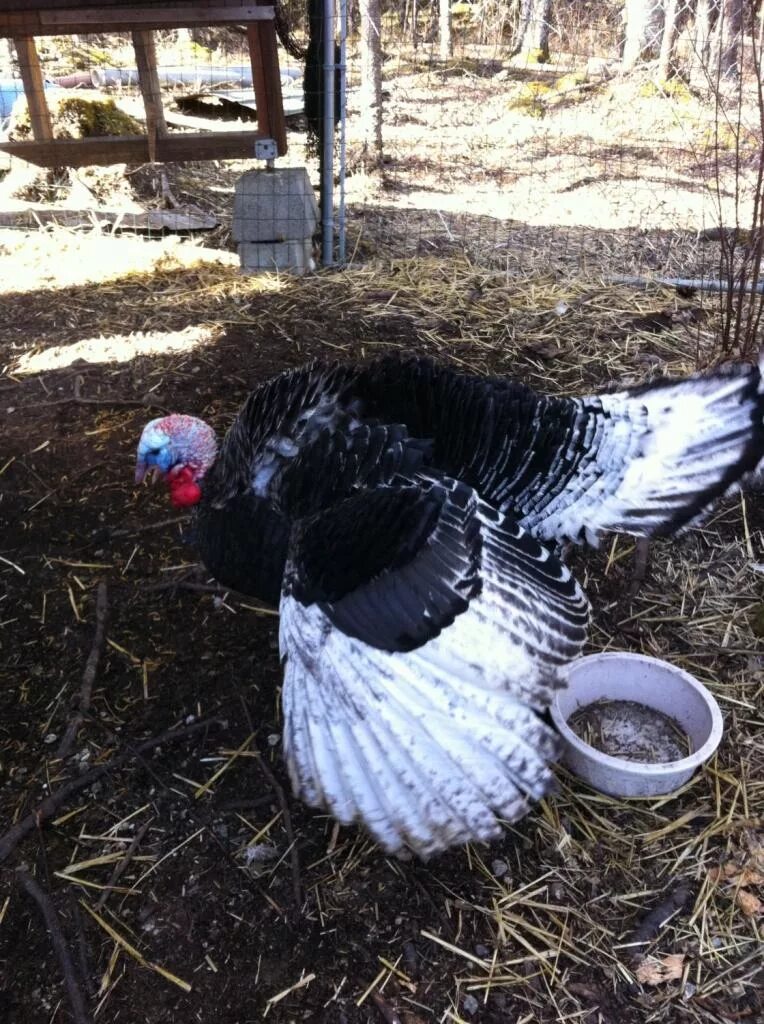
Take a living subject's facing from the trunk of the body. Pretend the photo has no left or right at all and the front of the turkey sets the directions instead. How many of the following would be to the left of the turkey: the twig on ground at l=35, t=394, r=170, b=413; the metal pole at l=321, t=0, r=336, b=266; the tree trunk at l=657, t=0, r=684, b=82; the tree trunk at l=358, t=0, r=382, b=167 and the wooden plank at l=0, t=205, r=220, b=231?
0

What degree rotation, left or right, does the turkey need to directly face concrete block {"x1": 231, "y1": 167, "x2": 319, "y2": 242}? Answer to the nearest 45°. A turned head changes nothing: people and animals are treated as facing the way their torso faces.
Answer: approximately 90° to its right

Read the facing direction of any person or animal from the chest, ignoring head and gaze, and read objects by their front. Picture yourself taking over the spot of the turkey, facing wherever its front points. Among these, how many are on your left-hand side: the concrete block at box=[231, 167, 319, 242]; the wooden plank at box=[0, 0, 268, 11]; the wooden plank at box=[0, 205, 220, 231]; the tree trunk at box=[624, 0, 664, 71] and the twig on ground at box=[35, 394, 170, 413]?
0

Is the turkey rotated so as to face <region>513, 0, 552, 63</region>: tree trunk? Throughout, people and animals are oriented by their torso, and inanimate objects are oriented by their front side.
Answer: no

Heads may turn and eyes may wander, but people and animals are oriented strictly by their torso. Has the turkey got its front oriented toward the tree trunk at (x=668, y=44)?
no

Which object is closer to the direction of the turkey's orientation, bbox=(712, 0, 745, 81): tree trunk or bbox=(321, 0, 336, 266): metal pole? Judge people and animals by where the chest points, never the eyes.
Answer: the metal pole

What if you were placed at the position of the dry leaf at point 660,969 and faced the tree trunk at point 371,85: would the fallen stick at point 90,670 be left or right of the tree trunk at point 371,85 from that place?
left

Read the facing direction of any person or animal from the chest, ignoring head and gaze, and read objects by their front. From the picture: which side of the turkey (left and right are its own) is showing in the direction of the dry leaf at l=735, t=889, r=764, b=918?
back

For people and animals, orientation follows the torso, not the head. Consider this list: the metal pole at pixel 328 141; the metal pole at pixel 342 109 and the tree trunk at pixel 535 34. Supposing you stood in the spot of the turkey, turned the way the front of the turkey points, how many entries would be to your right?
3

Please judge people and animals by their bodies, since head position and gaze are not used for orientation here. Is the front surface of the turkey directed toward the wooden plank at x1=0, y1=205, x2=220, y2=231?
no

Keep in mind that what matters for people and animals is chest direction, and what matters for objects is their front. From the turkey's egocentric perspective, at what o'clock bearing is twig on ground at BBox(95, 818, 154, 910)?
The twig on ground is roughly at 11 o'clock from the turkey.

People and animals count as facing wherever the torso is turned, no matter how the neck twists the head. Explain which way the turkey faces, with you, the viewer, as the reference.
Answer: facing to the left of the viewer

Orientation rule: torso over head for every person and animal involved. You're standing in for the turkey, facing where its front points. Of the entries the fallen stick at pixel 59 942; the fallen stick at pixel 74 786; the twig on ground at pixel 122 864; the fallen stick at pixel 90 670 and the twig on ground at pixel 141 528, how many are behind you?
0
